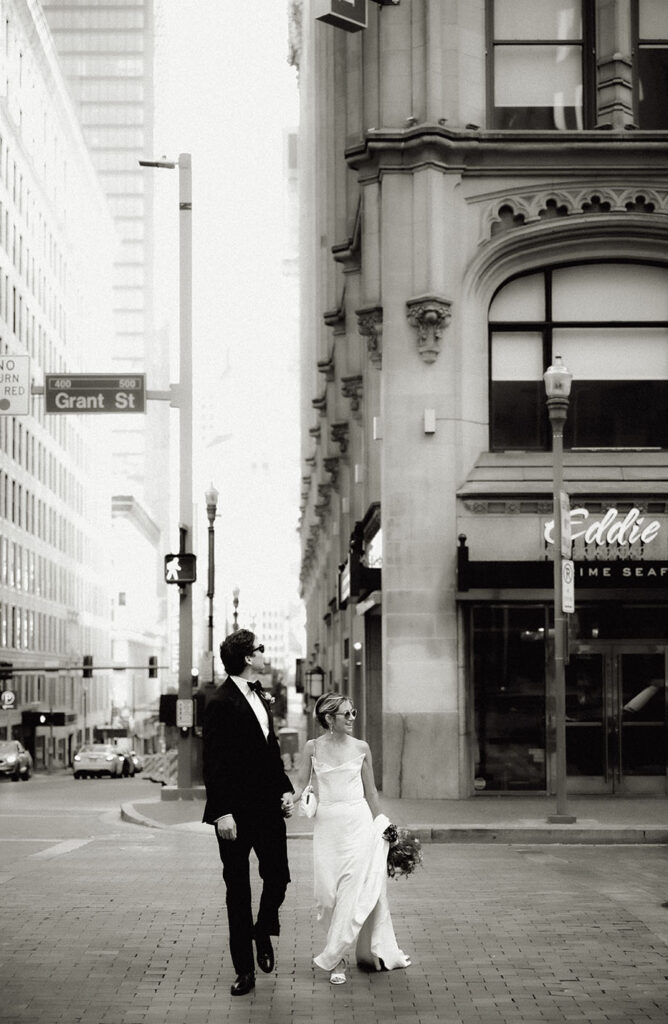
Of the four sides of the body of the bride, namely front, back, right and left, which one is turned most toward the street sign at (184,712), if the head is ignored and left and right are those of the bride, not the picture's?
back

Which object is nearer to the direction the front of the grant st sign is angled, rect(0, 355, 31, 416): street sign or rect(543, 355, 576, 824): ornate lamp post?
the ornate lamp post

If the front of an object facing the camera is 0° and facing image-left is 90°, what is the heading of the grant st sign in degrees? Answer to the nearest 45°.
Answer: approximately 0°

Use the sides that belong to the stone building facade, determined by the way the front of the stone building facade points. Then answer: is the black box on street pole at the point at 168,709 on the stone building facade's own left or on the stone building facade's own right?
on the stone building facade's own right

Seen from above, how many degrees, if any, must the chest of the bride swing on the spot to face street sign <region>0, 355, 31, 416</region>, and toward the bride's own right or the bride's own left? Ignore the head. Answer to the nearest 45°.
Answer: approximately 180°

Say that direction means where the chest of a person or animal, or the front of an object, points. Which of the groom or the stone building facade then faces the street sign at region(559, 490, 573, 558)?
the stone building facade

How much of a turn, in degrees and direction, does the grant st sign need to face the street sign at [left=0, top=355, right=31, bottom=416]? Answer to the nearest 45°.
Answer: approximately 90° to its right

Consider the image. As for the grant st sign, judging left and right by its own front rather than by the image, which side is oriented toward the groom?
front

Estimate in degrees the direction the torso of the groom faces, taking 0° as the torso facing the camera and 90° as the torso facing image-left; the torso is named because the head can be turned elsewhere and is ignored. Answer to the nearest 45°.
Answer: approximately 315°

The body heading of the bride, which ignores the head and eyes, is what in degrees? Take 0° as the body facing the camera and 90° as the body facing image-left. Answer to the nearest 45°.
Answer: approximately 0°

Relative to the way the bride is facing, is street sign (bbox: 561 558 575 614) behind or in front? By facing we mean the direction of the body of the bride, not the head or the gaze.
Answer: behind
